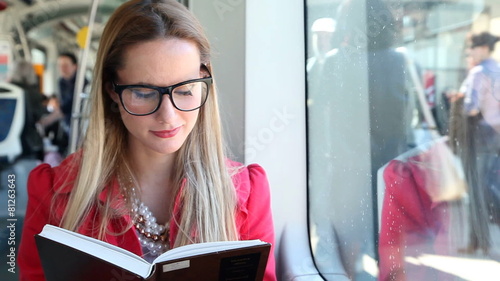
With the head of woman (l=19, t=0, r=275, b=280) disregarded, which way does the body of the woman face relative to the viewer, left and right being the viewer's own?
facing the viewer

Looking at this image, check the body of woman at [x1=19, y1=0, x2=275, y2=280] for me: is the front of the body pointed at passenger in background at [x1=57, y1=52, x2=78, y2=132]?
no

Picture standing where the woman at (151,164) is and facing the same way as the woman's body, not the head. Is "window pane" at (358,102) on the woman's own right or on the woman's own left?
on the woman's own left

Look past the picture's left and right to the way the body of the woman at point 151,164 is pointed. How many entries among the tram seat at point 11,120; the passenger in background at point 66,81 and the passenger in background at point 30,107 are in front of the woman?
0

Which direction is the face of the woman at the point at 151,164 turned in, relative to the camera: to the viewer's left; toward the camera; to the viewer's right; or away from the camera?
toward the camera

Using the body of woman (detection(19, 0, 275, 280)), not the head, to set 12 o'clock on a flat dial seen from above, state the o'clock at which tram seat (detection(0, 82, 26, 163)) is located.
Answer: The tram seat is roughly at 5 o'clock from the woman.
